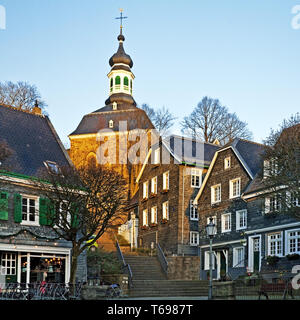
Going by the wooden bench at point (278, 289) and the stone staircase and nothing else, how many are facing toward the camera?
2

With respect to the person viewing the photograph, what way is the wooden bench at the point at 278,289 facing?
facing the viewer

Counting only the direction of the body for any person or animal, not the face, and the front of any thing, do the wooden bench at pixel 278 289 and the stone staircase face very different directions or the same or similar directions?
same or similar directions

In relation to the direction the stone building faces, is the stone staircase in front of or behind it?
in front

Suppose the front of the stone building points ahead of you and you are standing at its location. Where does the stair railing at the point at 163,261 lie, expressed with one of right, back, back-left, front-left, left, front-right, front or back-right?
front-left

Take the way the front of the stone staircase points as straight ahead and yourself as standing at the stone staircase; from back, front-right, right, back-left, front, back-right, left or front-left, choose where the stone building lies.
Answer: back

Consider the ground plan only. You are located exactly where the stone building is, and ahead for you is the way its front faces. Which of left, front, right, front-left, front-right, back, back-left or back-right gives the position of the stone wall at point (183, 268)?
front-left
